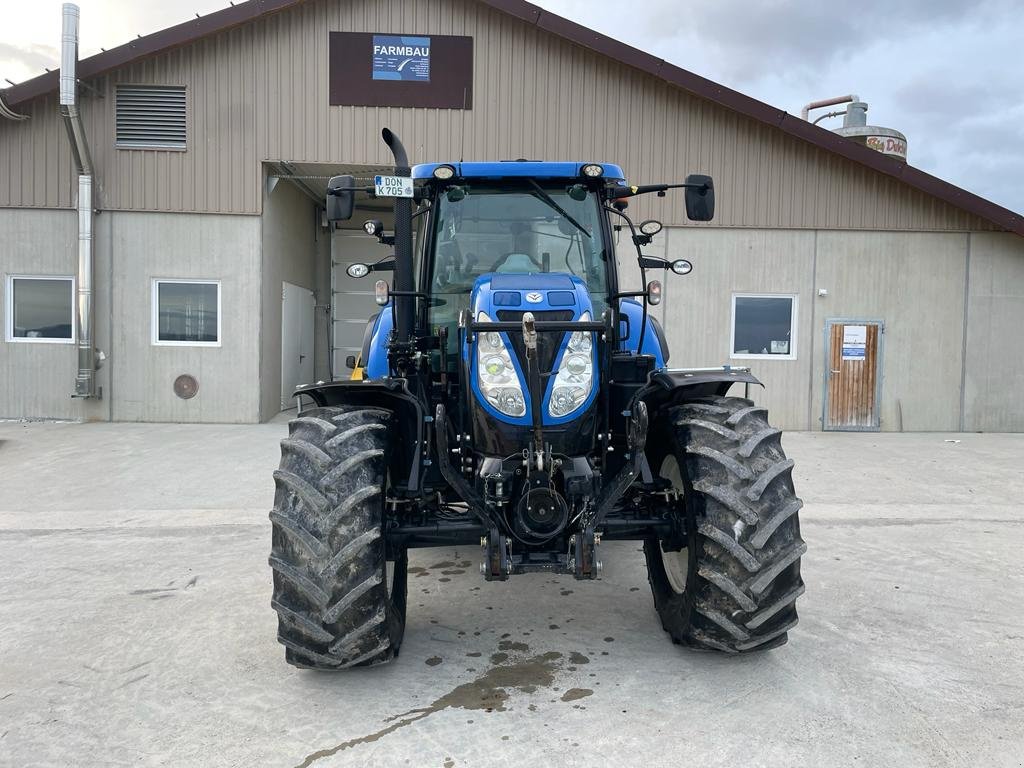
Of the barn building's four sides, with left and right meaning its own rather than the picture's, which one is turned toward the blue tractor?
front

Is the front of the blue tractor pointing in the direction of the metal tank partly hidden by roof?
no

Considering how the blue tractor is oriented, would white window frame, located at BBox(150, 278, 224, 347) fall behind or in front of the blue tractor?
behind

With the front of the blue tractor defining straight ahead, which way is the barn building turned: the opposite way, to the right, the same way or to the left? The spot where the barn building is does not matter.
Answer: the same way

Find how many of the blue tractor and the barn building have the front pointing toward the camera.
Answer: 2

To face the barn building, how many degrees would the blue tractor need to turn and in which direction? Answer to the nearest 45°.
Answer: approximately 180°

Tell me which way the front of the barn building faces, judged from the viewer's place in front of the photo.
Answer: facing the viewer

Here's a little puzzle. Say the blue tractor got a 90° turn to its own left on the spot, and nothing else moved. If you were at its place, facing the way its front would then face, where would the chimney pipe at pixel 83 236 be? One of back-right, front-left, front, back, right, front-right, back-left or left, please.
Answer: back-left
